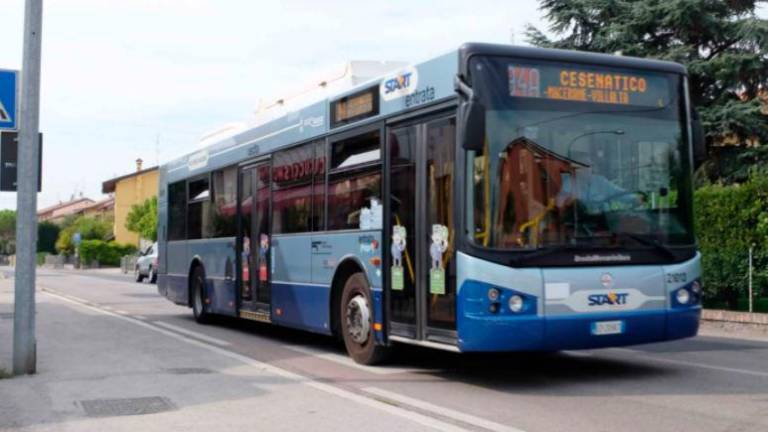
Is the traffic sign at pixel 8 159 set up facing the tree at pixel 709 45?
no

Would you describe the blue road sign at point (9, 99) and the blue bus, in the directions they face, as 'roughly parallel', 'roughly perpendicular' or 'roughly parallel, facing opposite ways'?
roughly parallel

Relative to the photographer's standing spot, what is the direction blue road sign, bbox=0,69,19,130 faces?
facing the viewer

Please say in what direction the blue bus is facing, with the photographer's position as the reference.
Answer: facing the viewer and to the right of the viewer

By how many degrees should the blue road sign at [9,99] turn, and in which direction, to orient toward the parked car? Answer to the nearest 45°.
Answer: approximately 180°

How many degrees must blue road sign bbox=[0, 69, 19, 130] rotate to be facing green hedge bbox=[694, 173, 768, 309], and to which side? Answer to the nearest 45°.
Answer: approximately 90° to its left

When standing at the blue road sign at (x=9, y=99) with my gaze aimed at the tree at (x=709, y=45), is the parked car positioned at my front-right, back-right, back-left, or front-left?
front-left

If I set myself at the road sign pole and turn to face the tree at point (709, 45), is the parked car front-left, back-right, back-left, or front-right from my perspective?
front-left

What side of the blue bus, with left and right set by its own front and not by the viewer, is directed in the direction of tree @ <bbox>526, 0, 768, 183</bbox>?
left

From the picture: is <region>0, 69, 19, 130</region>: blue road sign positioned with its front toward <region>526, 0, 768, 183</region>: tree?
no
